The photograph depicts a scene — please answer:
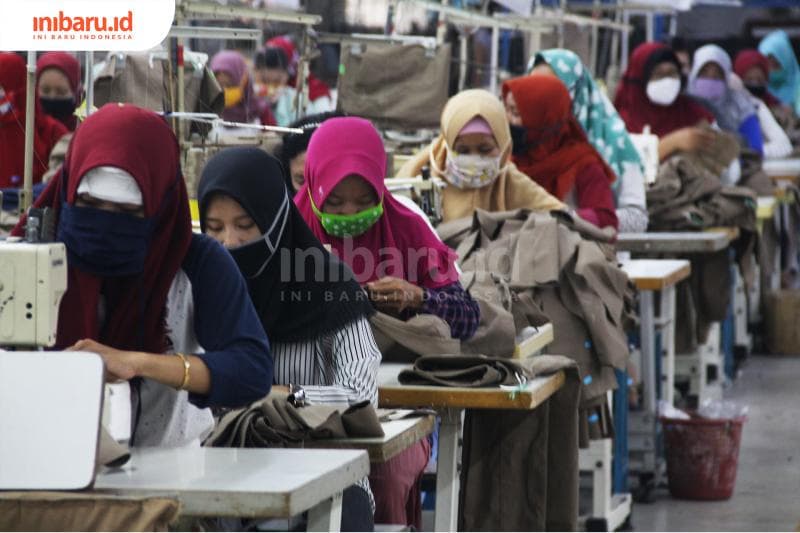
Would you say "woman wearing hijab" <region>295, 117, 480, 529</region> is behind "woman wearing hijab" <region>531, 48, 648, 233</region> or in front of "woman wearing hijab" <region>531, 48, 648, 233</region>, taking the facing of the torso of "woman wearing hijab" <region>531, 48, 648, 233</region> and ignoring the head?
in front

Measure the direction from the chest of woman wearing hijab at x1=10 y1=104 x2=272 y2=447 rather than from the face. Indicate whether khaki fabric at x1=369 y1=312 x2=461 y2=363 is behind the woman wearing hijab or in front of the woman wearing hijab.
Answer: behind

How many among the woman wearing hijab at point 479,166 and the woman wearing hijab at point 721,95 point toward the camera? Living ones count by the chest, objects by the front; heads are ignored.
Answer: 2

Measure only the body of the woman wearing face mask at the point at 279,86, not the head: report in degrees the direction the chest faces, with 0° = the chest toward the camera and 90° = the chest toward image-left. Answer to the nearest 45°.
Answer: approximately 45°

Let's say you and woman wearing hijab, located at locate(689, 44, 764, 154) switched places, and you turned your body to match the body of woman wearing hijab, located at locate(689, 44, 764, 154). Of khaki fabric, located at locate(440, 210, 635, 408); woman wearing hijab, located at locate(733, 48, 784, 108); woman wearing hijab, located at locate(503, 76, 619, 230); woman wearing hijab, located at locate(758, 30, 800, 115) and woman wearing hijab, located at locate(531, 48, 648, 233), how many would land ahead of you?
3

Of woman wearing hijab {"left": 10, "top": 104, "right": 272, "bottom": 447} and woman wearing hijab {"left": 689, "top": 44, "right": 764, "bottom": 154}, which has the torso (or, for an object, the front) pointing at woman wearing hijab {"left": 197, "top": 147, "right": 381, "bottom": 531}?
woman wearing hijab {"left": 689, "top": 44, "right": 764, "bottom": 154}

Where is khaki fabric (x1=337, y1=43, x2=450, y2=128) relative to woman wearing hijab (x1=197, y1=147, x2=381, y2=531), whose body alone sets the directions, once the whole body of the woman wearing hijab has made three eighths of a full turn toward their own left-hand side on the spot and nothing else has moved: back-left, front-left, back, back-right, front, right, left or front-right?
left

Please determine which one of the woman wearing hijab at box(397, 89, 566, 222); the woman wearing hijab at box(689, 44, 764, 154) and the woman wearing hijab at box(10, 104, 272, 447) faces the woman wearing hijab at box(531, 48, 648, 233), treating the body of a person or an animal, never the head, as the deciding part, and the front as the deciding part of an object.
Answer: the woman wearing hijab at box(689, 44, 764, 154)
